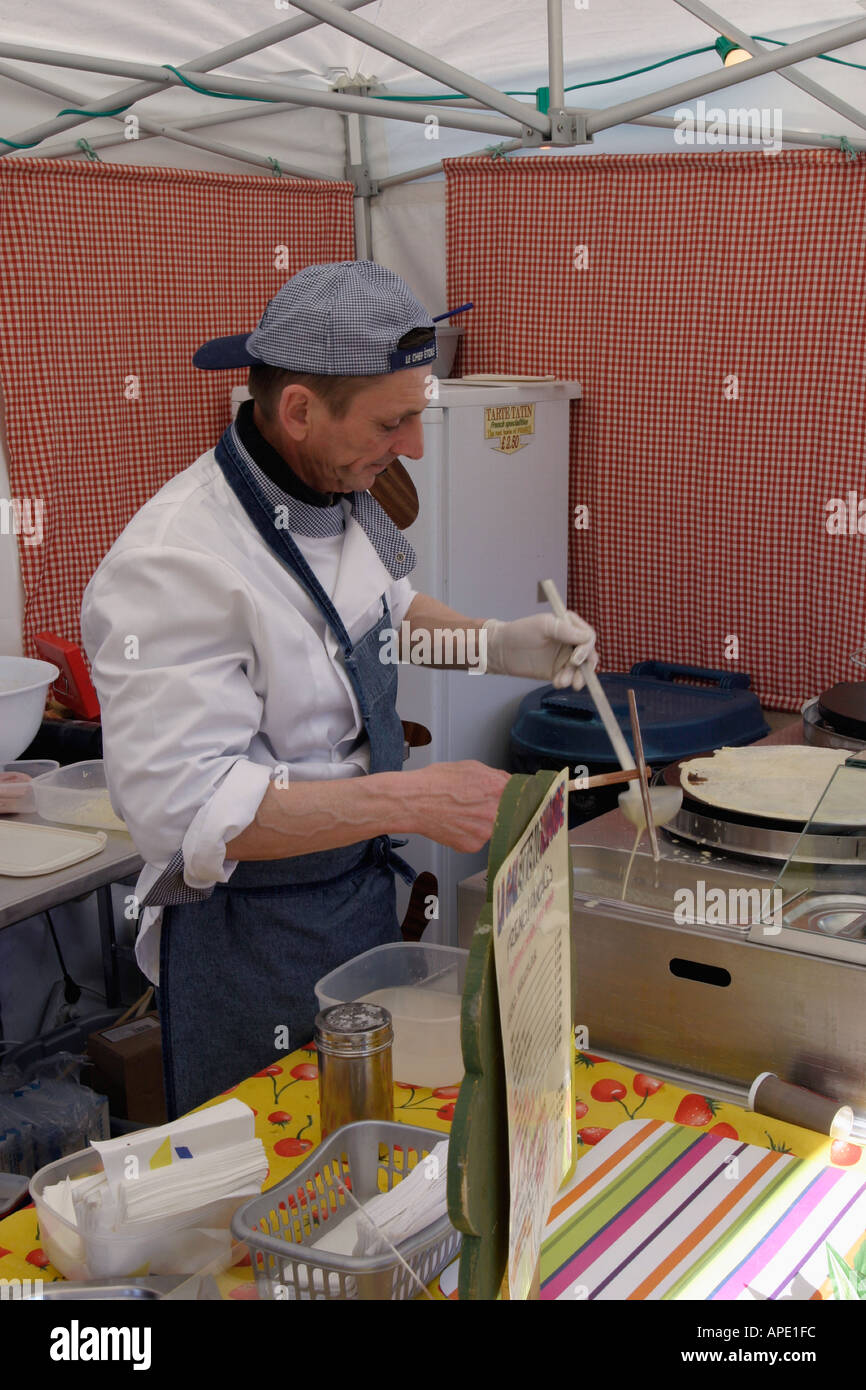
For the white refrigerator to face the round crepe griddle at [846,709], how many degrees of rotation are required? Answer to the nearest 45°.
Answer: approximately 90° to its left

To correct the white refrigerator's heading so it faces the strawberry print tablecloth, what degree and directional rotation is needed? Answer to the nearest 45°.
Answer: approximately 45° to its left

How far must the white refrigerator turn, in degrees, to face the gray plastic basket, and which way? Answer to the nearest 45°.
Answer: approximately 45° to its left

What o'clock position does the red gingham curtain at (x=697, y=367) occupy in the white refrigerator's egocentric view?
The red gingham curtain is roughly at 7 o'clock from the white refrigerator.

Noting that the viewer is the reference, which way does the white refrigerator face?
facing the viewer and to the left of the viewer

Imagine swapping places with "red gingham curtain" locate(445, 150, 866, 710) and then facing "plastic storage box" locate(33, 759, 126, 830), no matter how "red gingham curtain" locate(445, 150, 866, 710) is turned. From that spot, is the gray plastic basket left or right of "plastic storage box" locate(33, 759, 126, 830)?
left

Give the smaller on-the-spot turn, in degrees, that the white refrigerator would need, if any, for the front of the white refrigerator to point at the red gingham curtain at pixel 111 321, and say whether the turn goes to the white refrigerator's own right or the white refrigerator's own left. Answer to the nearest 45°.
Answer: approximately 45° to the white refrigerator's own right

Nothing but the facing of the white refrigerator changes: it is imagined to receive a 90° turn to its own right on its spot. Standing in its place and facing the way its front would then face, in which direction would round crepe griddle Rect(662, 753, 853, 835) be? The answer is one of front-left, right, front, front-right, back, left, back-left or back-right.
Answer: back-left

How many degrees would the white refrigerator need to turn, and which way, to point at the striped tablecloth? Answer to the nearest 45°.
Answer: approximately 45° to its left

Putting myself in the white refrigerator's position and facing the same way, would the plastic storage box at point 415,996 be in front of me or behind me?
in front
